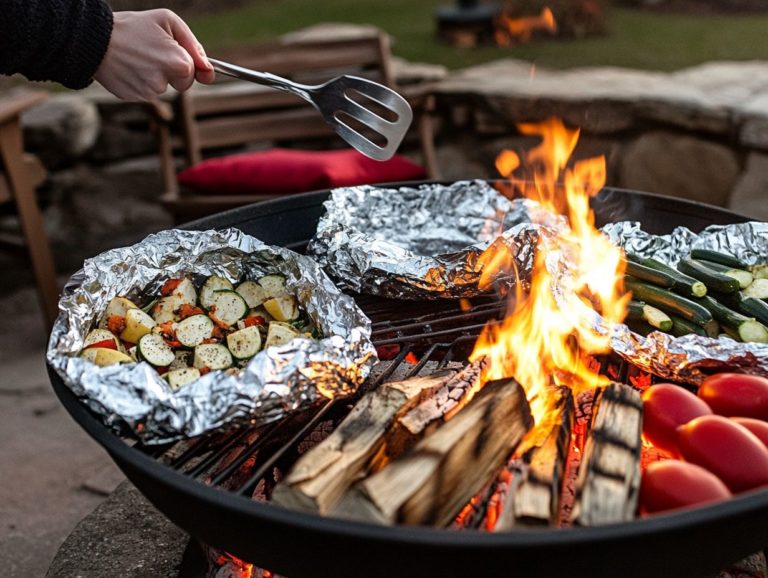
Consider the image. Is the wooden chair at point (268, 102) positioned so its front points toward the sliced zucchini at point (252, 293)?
yes

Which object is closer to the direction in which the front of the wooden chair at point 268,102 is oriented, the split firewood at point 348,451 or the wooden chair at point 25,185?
the split firewood

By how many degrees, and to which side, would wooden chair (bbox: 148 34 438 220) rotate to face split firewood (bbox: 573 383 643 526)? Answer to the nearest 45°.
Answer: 0° — it already faces it

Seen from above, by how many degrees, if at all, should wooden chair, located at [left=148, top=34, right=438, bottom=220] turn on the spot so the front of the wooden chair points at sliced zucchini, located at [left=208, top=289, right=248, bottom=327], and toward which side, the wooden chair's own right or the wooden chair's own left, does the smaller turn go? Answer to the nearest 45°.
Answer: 0° — it already faces it

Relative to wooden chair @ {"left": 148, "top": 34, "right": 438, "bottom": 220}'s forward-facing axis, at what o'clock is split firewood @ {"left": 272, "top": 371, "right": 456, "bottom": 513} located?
The split firewood is roughly at 12 o'clock from the wooden chair.

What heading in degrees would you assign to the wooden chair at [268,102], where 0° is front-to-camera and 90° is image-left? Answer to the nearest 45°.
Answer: approximately 0°

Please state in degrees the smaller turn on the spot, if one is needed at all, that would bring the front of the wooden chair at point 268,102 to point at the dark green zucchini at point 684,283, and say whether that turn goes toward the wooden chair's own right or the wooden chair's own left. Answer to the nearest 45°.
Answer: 0° — it already faces it

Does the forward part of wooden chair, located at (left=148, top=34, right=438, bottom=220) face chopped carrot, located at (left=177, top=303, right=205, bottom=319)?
yes

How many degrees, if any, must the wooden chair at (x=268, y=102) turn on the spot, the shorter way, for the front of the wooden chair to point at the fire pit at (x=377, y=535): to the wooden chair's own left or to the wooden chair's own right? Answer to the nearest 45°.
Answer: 0° — it already faces it

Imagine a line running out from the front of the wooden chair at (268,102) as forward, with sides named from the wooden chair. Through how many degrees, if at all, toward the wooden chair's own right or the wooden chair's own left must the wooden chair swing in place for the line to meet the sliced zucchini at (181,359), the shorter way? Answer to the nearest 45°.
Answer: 0° — it already faces it

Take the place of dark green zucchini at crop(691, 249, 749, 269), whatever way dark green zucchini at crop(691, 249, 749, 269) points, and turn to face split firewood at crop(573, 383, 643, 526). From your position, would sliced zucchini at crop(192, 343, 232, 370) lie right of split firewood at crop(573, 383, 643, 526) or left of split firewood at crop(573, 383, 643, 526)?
right

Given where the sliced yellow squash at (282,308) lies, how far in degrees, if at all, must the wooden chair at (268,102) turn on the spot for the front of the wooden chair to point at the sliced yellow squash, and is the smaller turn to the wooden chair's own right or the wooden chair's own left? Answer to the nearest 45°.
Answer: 0° — it already faces it

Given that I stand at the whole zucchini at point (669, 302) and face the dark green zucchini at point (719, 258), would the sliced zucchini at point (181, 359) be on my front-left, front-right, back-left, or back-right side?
back-left
